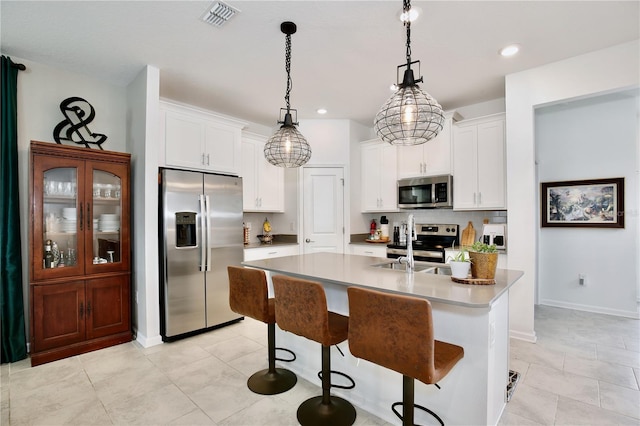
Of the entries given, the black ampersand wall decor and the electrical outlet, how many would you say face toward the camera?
2

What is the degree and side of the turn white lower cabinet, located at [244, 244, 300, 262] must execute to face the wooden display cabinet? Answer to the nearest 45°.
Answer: approximately 90° to its right

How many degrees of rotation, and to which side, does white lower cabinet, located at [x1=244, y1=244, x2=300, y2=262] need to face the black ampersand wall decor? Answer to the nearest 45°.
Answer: approximately 90° to its right

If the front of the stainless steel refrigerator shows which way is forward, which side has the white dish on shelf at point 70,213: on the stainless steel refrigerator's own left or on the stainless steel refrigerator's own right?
on the stainless steel refrigerator's own right

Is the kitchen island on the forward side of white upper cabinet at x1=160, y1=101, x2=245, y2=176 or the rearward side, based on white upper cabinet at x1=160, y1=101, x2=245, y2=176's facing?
on the forward side

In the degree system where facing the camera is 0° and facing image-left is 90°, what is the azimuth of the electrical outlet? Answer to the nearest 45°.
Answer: approximately 0°

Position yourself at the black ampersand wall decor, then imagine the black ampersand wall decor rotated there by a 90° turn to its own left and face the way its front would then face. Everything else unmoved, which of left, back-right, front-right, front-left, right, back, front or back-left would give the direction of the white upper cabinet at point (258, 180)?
front

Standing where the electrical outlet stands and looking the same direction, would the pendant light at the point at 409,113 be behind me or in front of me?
in front

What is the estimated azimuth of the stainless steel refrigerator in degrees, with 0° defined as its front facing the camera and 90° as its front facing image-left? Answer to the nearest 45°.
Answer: approximately 315°
